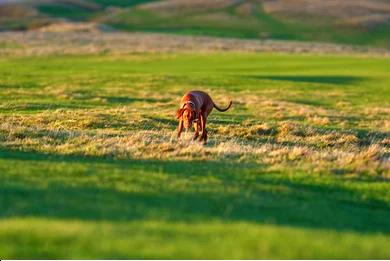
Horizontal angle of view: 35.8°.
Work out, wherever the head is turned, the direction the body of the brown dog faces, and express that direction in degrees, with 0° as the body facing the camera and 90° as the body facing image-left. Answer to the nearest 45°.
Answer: approximately 45°
